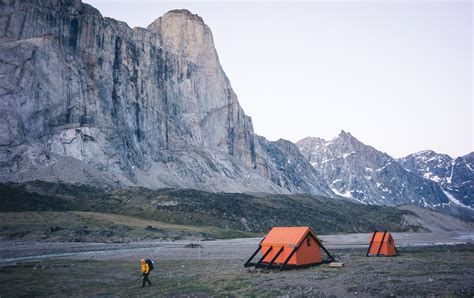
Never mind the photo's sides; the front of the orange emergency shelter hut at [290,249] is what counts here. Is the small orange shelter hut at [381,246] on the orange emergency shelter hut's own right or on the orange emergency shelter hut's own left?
on the orange emergency shelter hut's own left

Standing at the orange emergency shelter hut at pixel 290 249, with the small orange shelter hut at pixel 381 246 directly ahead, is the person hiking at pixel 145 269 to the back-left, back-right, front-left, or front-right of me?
back-left

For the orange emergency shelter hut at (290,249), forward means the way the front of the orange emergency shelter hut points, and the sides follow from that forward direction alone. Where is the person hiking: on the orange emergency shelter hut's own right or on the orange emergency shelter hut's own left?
on the orange emergency shelter hut's own right

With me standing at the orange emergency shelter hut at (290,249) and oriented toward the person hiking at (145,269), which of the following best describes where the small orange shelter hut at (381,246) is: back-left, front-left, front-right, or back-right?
back-right

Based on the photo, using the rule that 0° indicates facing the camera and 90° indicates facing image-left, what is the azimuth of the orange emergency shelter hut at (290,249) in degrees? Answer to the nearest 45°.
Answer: approximately 315°
